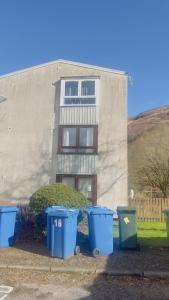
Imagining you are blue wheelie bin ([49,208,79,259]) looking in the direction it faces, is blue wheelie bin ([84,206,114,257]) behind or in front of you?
behind

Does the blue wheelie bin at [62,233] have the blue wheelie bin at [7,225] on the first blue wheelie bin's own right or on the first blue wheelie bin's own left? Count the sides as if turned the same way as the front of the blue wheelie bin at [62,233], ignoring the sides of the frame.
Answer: on the first blue wheelie bin's own right

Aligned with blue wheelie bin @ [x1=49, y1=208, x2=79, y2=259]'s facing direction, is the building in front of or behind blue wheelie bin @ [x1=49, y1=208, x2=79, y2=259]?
behind

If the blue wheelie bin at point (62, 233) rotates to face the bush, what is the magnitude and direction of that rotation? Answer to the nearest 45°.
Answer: approximately 135° to its right

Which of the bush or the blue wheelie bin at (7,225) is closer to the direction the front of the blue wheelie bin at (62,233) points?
the blue wheelie bin

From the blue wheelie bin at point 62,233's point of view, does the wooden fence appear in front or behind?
behind

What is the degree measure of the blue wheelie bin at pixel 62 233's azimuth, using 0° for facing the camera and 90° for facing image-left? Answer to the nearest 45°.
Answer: approximately 45°
